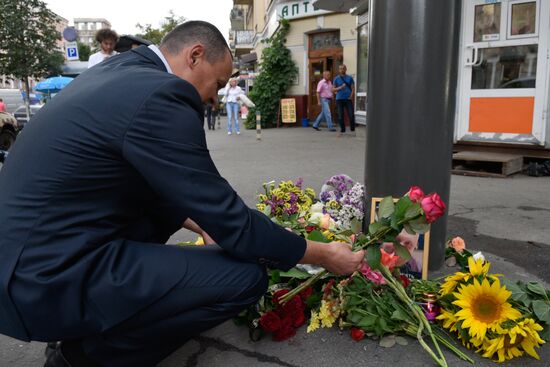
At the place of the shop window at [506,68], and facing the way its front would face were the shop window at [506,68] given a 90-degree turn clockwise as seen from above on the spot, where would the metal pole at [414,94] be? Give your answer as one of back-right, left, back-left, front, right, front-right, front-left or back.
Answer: left

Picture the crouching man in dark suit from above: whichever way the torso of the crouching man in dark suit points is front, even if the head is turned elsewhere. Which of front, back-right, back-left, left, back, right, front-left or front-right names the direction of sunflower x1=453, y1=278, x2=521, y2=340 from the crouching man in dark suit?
front

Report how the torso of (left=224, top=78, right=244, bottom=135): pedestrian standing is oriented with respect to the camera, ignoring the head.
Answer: toward the camera

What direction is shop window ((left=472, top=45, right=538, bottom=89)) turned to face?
toward the camera

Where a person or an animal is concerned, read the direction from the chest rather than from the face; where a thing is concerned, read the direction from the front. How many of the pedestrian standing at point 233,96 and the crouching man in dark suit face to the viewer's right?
1

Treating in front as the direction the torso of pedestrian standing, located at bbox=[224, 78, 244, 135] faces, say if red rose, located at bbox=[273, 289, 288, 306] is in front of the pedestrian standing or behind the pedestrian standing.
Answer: in front

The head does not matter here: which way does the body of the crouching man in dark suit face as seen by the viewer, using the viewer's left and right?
facing to the right of the viewer

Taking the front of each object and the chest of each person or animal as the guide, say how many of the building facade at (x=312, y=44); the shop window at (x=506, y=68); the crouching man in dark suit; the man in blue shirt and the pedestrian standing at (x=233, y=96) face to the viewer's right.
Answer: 1

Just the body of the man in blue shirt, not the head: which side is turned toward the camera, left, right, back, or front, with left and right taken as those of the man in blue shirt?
front

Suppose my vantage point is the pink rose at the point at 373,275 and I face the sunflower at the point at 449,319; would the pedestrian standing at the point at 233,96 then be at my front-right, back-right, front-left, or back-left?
back-left

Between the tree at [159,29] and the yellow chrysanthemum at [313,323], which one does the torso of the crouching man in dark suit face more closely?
the yellow chrysanthemum

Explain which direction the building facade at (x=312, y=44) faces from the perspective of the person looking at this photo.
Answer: facing the viewer and to the left of the viewer

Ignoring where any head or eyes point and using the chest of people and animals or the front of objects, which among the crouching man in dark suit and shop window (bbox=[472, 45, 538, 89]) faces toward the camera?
the shop window

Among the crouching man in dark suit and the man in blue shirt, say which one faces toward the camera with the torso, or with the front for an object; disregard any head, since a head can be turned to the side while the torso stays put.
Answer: the man in blue shirt

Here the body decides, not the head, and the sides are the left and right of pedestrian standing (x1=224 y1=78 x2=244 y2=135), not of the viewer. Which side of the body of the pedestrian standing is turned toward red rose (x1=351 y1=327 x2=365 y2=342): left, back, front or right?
front

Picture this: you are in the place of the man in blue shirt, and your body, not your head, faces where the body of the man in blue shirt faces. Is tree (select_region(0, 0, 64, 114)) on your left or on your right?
on your right

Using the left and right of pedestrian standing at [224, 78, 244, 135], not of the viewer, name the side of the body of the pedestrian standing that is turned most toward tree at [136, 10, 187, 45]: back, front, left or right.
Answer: back

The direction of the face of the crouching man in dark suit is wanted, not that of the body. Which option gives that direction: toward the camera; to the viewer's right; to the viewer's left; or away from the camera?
to the viewer's right

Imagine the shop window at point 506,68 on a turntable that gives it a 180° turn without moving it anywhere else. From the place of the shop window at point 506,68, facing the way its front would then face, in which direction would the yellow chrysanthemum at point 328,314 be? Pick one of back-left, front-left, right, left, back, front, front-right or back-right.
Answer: back

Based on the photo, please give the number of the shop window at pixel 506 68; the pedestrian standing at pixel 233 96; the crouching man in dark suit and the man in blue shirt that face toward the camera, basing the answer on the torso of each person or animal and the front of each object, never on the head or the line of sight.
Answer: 3
